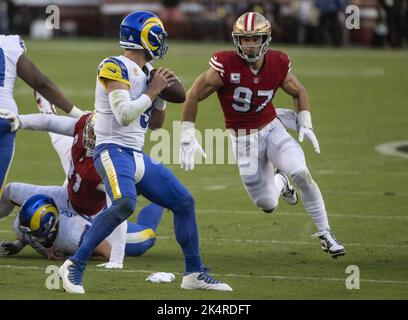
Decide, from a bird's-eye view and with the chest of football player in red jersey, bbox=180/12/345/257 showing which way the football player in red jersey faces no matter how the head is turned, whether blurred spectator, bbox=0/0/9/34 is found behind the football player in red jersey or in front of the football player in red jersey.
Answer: behind

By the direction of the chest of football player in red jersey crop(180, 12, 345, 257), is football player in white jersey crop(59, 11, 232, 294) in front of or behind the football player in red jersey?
in front

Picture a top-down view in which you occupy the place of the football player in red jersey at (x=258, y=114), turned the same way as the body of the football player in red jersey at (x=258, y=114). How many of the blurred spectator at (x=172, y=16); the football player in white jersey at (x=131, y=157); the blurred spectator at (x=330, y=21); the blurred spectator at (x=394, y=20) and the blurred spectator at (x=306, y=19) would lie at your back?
4

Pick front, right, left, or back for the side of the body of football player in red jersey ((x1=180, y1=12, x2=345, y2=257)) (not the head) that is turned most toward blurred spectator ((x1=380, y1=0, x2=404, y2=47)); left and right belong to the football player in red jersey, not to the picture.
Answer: back

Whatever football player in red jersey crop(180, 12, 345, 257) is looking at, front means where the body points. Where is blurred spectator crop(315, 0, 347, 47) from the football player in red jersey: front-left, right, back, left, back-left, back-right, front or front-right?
back

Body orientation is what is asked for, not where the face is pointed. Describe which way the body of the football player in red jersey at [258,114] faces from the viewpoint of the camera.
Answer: toward the camera

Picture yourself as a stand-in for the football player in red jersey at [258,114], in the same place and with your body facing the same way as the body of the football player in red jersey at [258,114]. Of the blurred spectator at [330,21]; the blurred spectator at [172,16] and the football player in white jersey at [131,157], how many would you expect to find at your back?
2

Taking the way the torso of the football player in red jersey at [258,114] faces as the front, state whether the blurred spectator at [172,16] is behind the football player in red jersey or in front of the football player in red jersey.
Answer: behind

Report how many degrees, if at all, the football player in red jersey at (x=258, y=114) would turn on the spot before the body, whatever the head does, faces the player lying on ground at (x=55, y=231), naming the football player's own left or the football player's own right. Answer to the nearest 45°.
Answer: approximately 90° to the football player's own right
